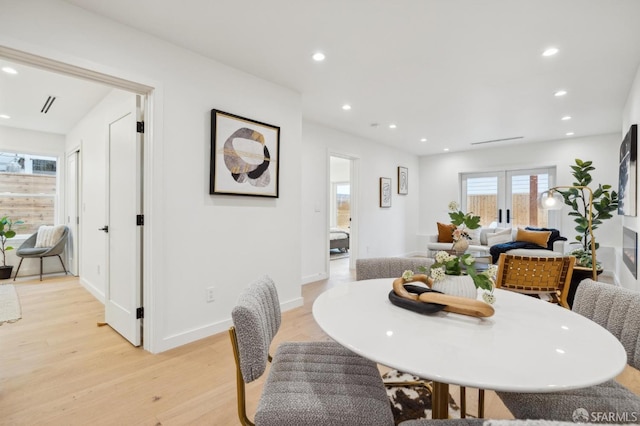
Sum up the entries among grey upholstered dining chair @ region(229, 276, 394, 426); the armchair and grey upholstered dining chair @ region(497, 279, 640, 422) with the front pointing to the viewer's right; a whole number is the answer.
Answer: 1

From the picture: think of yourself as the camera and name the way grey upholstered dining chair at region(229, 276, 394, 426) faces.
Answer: facing to the right of the viewer

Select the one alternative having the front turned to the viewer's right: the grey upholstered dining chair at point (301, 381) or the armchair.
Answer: the grey upholstered dining chair

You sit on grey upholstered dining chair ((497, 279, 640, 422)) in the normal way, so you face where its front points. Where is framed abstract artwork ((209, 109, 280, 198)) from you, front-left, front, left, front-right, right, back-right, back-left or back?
front-right

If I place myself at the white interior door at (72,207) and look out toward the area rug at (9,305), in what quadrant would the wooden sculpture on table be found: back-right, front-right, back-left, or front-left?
front-left

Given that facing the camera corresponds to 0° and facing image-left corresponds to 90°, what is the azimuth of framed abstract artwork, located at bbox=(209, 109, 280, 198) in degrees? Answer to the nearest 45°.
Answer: approximately 315°

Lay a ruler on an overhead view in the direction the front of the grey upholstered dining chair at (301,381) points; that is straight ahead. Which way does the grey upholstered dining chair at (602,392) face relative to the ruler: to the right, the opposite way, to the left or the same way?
the opposite way

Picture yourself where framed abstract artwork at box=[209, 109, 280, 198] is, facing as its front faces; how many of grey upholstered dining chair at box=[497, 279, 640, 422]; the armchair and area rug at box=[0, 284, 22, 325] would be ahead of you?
1

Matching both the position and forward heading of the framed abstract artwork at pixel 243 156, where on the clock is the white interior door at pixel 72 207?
The white interior door is roughly at 6 o'clock from the framed abstract artwork.

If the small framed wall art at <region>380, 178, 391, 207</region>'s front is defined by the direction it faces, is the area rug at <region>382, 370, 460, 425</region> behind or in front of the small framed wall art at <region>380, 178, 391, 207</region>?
in front

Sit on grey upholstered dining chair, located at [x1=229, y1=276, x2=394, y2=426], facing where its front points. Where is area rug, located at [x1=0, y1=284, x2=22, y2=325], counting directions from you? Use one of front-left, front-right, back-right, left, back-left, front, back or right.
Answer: back-left

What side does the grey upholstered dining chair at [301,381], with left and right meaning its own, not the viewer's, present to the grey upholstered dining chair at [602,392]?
front

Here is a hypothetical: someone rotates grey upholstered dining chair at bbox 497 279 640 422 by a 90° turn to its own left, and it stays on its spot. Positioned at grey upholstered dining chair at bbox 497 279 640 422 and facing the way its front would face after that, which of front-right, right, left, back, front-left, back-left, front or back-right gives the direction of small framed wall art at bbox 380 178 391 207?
back

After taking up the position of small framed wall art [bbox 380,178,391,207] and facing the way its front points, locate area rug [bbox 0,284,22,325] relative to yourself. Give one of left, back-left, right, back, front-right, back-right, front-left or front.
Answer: right

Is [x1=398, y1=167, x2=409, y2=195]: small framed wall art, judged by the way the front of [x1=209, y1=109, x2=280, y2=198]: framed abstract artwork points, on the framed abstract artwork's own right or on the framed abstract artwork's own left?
on the framed abstract artwork's own left

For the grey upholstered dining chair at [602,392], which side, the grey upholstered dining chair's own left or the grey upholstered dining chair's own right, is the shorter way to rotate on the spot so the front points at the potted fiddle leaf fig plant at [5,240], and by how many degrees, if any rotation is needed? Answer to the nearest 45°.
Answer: approximately 45° to the grey upholstered dining chair's own right
